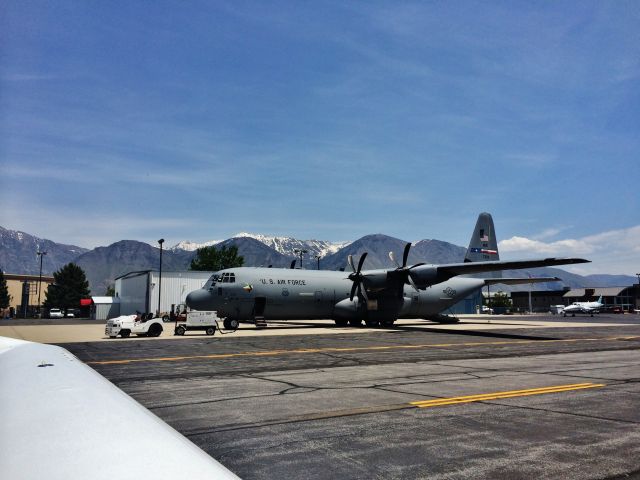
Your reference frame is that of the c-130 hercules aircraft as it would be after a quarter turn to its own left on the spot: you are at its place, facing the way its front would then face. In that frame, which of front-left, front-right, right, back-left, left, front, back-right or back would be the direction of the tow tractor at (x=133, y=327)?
right

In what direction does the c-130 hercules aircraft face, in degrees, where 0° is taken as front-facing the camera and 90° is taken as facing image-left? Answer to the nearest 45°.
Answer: approximately 45°
